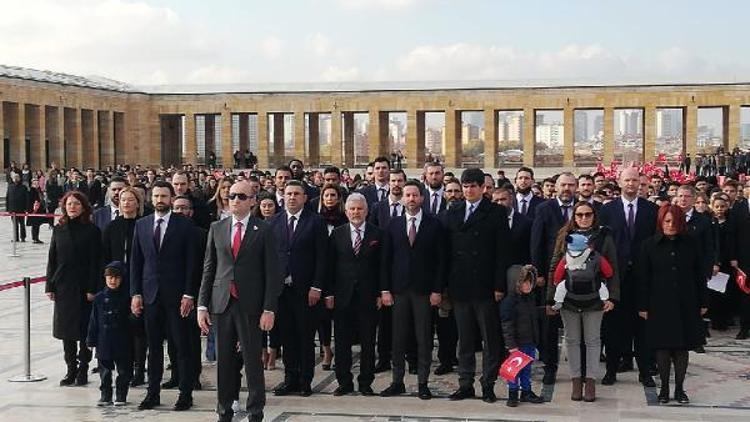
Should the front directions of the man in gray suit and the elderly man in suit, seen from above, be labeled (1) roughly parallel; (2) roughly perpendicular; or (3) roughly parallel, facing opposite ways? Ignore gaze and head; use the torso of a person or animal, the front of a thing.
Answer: roughly parallel

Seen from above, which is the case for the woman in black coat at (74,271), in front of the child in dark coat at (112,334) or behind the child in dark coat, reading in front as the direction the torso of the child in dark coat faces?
behind

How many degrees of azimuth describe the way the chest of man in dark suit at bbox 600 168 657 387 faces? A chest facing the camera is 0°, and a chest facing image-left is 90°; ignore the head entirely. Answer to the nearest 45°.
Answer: approximately 0°

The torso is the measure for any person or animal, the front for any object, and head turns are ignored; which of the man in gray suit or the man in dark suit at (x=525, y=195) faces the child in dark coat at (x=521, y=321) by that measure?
the man in dark suit

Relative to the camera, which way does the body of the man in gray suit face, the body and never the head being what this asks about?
toward the camera

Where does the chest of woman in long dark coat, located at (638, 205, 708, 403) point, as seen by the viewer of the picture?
toward the camera

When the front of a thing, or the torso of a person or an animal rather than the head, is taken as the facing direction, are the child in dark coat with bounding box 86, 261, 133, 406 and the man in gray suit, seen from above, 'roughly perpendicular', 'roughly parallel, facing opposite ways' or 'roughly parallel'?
roughly parallel

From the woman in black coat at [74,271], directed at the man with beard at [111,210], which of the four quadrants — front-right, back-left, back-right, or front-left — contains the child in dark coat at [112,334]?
back-right

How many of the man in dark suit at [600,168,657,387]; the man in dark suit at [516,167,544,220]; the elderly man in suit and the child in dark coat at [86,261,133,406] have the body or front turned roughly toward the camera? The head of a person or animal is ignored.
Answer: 4

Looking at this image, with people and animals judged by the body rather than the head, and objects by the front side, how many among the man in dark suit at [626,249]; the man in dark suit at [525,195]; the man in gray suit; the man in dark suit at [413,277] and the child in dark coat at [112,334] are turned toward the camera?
5
